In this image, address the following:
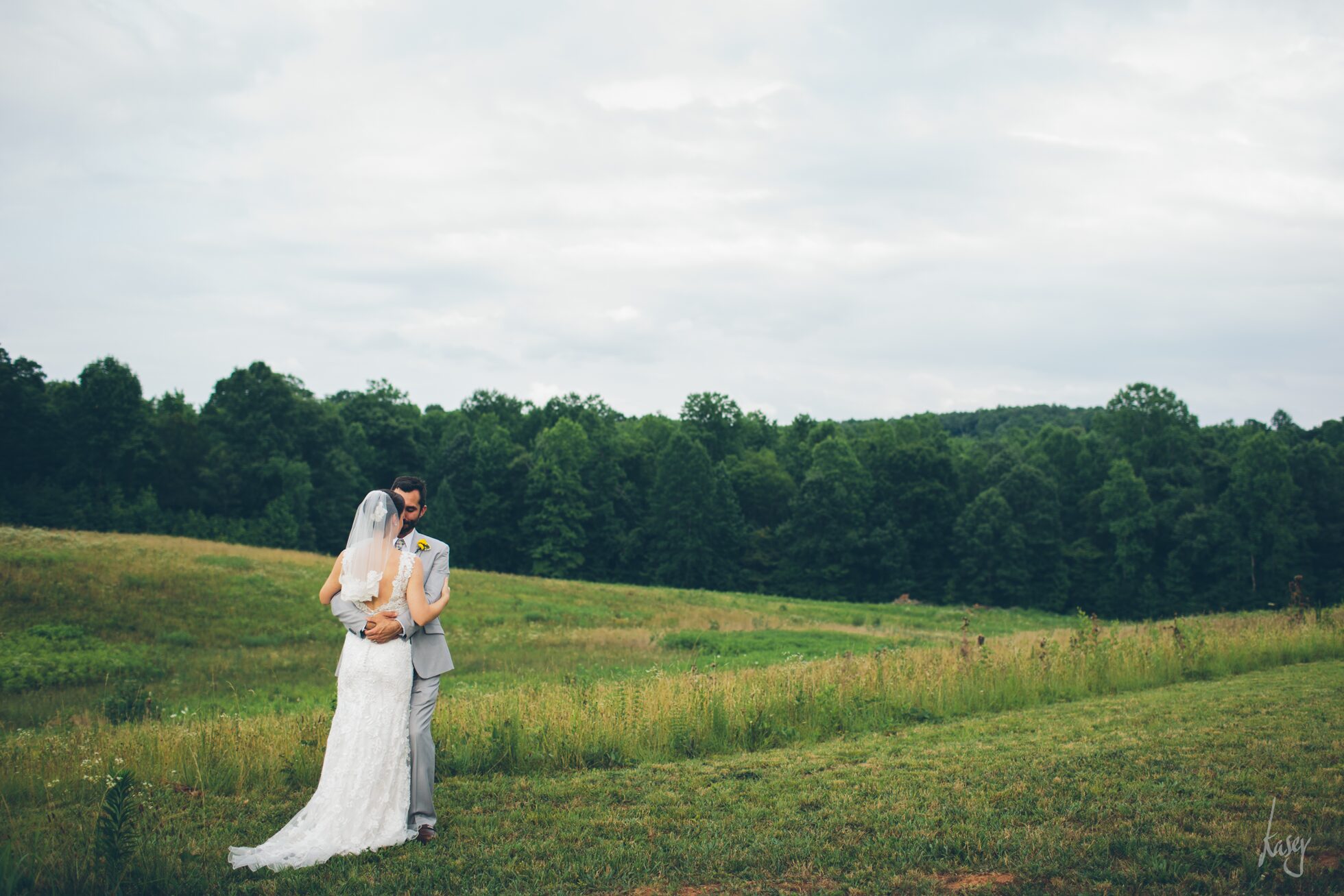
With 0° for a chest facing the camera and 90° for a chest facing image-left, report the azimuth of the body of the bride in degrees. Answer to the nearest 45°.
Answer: approximately 225°

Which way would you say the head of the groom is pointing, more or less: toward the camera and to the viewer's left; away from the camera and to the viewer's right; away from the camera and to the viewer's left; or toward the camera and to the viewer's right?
toward the camera and to the viewer's left
